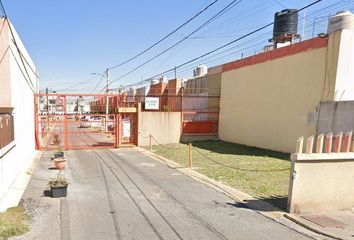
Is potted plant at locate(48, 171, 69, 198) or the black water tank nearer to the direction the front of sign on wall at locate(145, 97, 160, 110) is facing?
the potted plant

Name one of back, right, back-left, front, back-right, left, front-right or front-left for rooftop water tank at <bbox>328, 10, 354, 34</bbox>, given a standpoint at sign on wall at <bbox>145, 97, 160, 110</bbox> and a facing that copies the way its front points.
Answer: front-left

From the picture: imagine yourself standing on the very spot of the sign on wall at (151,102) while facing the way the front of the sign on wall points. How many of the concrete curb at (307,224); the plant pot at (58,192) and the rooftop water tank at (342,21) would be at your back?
0

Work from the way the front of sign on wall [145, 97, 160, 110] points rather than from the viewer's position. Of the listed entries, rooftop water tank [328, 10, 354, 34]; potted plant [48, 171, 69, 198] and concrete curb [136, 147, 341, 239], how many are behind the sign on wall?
0

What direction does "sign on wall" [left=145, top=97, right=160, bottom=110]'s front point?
toward the camera

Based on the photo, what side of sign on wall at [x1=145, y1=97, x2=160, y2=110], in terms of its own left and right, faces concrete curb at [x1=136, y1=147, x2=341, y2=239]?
front

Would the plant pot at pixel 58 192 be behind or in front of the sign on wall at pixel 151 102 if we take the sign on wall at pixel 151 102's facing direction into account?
in front

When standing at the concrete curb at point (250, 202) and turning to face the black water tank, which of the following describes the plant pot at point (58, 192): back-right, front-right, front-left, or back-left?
back-left

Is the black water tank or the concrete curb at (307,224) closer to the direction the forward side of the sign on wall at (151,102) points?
the concrete curb

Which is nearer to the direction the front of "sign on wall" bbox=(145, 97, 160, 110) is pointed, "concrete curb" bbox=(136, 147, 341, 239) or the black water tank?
the concrete curb

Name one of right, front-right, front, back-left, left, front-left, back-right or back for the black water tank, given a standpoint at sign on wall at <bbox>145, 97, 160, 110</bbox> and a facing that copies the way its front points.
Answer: left
